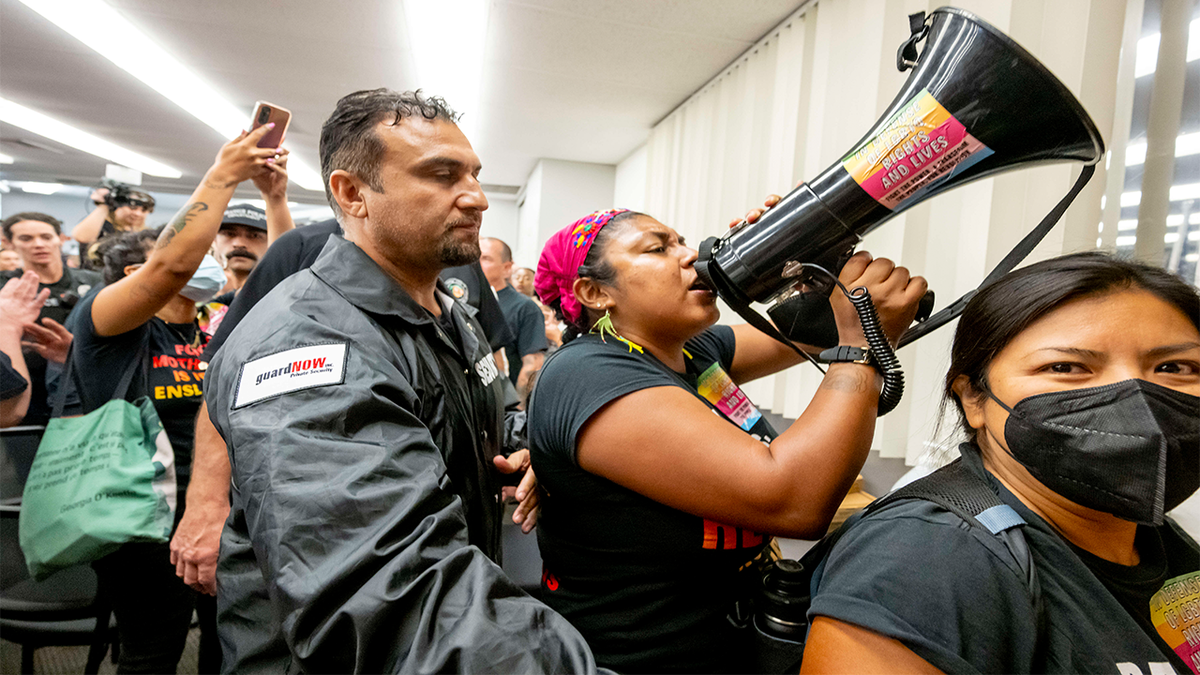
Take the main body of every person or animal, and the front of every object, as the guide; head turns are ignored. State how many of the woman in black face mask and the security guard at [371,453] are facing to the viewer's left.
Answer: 0

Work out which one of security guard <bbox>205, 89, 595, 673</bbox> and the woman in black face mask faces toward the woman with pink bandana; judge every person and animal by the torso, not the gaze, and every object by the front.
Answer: the security guard

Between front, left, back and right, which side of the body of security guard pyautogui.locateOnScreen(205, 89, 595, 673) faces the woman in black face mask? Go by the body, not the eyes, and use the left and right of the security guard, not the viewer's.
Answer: front

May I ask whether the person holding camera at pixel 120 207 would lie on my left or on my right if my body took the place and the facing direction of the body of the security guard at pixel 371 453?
on my left

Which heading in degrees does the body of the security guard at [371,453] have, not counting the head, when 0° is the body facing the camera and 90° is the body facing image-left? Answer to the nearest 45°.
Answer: approximately 270°

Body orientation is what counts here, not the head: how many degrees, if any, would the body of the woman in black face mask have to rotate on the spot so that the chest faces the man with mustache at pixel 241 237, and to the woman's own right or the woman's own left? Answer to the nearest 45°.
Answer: approximately 135° to the woman's own right

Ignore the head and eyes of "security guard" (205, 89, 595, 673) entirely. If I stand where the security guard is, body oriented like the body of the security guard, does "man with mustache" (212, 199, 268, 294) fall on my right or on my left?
on my left

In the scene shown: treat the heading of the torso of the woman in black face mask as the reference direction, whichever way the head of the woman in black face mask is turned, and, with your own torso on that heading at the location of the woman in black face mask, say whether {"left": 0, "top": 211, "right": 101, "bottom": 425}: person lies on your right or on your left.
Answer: on your right

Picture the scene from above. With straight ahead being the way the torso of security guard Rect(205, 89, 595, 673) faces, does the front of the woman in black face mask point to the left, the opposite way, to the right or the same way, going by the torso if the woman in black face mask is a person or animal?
to the right
